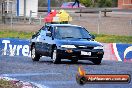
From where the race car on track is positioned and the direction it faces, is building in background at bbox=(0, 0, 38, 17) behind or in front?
behind

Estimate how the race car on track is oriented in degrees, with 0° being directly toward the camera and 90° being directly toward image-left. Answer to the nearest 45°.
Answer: approximately 315°
